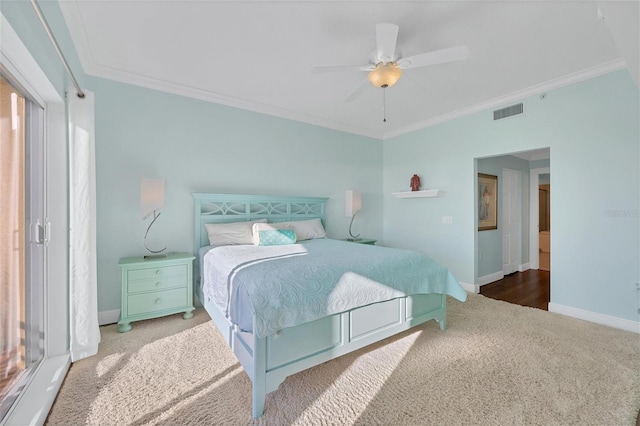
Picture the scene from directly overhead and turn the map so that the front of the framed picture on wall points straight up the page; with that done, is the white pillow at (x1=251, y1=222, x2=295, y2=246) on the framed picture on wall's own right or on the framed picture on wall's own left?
on the framed picture on wall's own right

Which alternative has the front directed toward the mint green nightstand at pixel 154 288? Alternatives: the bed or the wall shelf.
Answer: the wall shelf

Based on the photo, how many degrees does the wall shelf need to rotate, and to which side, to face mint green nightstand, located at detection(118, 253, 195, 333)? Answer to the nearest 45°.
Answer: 0° — it already faces it

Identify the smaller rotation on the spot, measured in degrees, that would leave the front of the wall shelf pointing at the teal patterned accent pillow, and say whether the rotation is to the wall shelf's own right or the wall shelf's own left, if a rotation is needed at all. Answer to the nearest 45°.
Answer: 0° — it already faces it

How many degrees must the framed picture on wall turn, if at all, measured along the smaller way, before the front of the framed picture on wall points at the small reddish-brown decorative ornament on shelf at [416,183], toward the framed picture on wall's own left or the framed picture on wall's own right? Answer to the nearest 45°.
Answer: approximately 90° to the framed picture on wall's own right

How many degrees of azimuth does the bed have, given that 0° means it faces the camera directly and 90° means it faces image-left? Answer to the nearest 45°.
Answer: approximately 315°

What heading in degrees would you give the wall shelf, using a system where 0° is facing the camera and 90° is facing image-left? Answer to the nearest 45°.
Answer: approximately 45°

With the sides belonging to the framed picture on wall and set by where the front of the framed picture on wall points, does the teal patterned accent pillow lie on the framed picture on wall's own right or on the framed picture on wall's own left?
on the framed picture on wall's own right

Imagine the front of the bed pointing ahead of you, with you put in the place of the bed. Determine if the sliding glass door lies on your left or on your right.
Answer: on your right

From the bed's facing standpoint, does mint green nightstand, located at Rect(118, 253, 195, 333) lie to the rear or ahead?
to the rear
